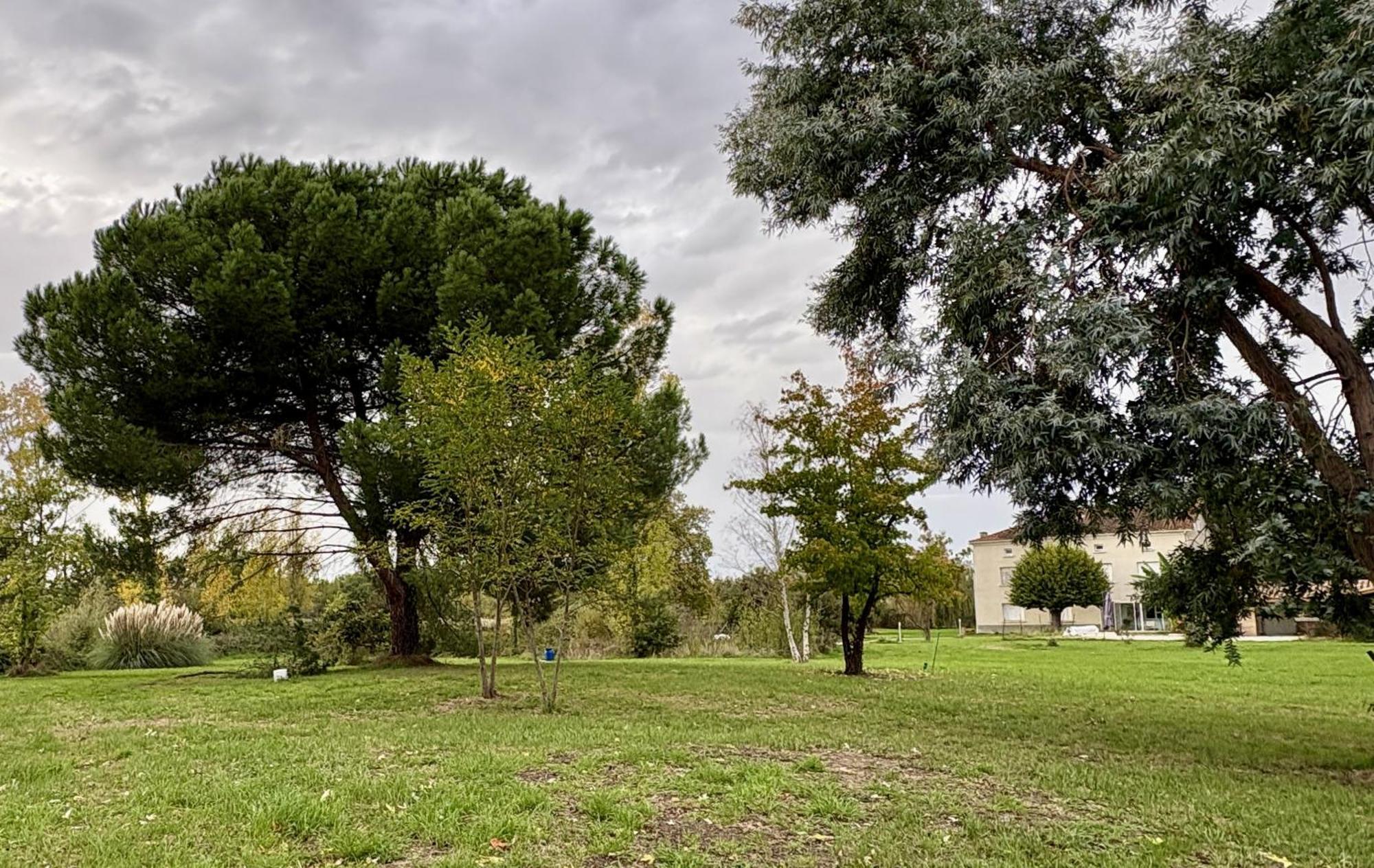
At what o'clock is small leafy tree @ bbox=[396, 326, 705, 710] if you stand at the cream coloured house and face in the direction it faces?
The small leafy tree is roughly at 12 o'clock from the cream coloured house.

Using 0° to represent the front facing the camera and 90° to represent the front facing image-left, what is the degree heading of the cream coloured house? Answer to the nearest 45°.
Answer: approximately 0°

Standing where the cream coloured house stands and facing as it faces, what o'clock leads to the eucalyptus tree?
The eucalyptus tree is roughly at 12 o'clock from the cream coloured house.

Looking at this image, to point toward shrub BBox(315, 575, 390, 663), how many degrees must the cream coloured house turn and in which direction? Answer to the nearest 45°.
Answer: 0° — it already faces it

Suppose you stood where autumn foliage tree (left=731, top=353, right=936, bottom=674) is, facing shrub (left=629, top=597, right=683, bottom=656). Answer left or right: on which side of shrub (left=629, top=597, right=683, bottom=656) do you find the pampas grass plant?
left

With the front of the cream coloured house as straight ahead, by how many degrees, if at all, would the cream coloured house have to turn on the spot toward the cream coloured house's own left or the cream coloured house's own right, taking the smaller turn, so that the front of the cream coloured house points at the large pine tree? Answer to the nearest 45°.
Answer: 0° — it already faces it
